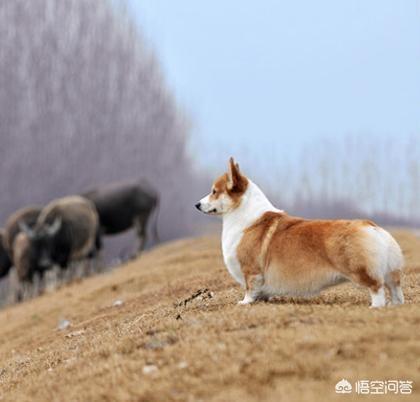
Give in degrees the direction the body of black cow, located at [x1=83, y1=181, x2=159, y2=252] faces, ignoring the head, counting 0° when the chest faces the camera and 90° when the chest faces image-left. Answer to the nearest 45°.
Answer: approximately 90°

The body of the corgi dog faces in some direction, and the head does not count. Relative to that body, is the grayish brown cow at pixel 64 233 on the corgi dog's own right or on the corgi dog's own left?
on the corgi dog's own right

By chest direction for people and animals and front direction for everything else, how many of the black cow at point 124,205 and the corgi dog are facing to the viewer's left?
2

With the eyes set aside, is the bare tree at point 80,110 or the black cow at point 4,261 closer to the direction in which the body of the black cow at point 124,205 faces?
the black cow

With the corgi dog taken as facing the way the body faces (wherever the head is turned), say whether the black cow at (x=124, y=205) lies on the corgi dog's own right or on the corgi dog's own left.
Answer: on the corgi dog's own right

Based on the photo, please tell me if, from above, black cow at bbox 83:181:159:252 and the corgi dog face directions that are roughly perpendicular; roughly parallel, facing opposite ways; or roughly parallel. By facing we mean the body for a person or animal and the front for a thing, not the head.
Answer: roughly parallel

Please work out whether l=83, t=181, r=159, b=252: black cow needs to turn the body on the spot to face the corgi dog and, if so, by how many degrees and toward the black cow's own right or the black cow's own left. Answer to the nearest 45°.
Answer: approximately 90° to the black cow's own left

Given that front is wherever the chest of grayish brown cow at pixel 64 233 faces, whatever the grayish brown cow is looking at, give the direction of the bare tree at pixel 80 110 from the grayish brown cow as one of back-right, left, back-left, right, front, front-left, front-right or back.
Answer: back-right

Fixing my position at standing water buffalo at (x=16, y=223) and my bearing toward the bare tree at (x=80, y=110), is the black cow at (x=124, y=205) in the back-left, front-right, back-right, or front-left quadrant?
front-right

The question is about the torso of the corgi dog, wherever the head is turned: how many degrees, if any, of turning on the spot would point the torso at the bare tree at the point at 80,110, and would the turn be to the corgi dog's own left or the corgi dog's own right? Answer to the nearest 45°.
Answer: approximately 90° to the corgi dog's own right

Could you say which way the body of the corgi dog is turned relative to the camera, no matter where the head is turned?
to the viewer's left

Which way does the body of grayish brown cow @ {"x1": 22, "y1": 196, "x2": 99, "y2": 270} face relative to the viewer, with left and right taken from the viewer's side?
facing the viewer and to the left of the viewer

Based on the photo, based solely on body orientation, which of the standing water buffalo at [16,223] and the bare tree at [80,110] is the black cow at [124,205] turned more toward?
the standing water buffalo
